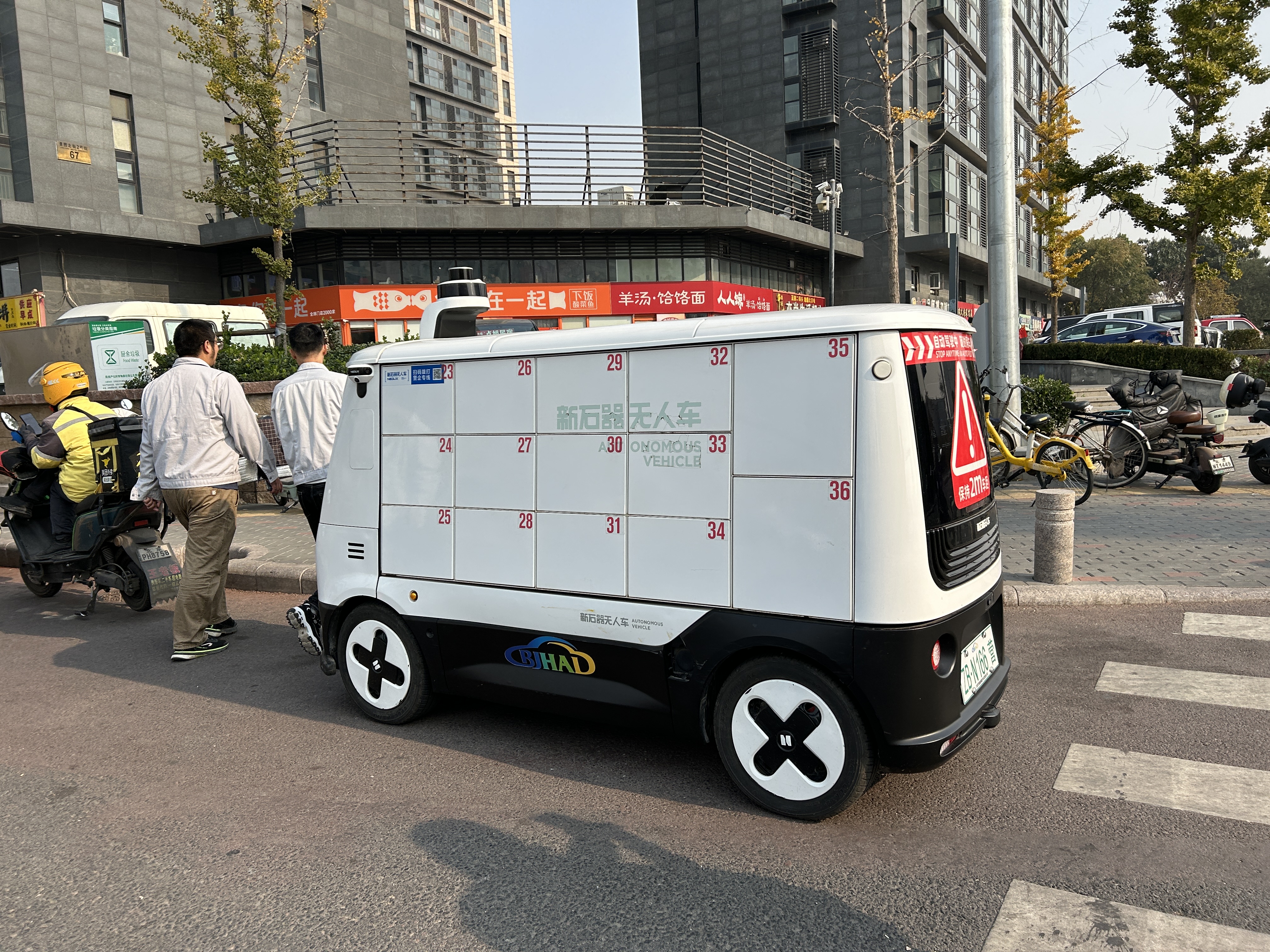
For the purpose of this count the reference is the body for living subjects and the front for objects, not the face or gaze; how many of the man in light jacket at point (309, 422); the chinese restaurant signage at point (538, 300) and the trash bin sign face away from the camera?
1

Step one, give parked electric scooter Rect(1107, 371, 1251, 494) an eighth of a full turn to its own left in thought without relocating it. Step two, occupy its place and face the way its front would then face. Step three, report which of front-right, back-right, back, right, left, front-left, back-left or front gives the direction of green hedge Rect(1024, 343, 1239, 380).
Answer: right

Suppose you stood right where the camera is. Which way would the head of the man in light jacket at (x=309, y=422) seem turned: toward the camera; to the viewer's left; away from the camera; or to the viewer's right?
away from the camera

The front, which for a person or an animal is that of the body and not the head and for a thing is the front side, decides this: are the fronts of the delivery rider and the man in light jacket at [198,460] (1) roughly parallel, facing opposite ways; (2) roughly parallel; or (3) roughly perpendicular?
roughly perpendicular

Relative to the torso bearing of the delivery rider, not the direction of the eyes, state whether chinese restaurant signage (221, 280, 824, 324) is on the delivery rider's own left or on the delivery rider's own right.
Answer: on the delivery rider's own right

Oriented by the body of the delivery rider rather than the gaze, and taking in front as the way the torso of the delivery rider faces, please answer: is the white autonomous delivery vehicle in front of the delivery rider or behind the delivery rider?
behind

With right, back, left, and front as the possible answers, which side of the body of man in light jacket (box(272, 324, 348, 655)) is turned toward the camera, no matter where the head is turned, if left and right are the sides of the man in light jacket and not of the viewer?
back

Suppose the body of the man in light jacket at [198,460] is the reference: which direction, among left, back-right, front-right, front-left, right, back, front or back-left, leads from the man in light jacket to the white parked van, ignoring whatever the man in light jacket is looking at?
front-left

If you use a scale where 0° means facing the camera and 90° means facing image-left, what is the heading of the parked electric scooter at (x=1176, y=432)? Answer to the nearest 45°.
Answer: approximately 135°

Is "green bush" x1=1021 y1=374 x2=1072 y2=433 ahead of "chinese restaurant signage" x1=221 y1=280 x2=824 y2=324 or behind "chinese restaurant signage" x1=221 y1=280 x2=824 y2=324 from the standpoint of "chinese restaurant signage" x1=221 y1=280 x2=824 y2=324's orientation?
ahead

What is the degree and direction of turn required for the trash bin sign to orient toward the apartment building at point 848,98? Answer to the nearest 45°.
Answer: approximately 135° to its left

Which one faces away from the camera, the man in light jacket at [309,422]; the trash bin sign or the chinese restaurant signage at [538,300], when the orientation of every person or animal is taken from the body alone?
the man in light jacket
